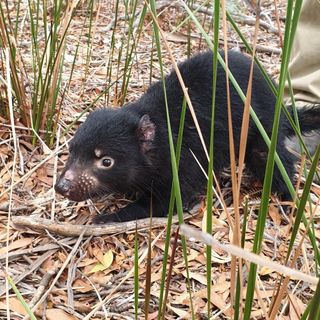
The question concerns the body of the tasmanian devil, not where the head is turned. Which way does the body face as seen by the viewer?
to the viewer's left

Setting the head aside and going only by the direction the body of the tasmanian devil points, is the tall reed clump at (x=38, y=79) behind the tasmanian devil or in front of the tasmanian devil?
in front

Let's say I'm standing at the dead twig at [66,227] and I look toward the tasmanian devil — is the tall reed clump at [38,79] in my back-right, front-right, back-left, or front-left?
front-left

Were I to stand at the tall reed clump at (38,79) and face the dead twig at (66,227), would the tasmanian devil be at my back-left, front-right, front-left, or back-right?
front-left

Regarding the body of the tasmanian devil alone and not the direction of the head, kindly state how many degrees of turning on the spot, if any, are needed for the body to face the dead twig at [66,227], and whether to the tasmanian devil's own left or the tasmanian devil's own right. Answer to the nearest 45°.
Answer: approximately 45° to the tasmanian devil's own left
